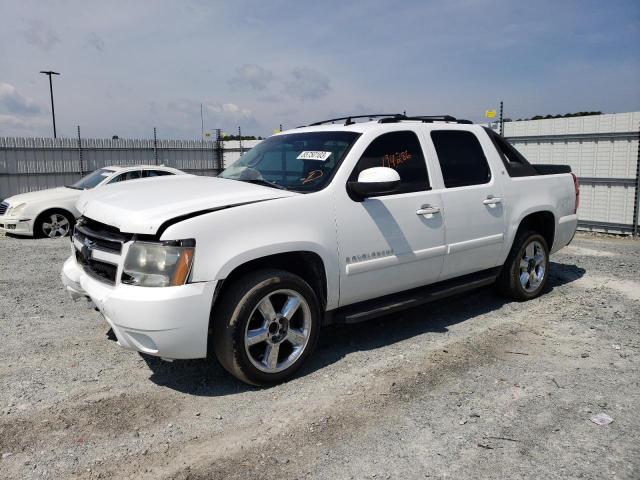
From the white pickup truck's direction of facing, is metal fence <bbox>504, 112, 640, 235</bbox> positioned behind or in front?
behind

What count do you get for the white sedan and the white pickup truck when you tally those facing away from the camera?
0

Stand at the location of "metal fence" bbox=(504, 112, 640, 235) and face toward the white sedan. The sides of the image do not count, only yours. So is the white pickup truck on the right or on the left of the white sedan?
left

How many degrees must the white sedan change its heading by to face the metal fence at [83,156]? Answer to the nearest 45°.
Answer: approximately 135° to its right

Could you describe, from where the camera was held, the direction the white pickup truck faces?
facing the viewer and to the left of the viewer

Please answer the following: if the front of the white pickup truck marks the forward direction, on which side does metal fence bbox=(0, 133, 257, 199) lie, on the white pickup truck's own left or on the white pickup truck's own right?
on the white pickup truck's own right

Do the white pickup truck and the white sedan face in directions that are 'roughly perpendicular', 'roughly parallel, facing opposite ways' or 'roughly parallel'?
roughly parallel

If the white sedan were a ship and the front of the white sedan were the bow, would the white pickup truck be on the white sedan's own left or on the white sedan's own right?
on the white sedan's own left

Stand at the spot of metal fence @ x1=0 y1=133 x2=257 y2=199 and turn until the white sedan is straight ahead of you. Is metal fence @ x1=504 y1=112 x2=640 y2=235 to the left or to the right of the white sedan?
left

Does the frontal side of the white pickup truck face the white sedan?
no

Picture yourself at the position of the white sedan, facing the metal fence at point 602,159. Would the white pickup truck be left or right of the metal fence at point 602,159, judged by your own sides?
right
